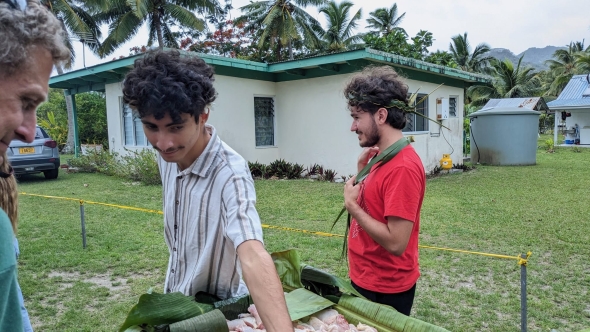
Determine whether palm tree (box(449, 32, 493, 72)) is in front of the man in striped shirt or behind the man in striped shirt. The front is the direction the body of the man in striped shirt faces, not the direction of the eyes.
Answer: behind

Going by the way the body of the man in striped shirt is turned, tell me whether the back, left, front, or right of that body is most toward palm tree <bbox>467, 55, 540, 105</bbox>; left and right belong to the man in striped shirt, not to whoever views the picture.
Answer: back

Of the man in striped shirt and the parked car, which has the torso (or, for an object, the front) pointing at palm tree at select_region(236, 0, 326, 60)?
the parked car

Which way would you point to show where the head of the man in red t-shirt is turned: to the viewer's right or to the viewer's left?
to the viewer's left

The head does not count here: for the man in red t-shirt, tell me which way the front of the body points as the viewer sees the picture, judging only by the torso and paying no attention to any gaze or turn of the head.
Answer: to the viewer's left

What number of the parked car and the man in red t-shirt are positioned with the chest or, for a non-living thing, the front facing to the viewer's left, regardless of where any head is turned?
1

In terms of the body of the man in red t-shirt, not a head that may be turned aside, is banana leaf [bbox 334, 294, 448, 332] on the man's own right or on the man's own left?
on the man's own left

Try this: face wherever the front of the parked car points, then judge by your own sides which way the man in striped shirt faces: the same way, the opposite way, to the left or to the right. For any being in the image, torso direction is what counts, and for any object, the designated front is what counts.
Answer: the opposite way
